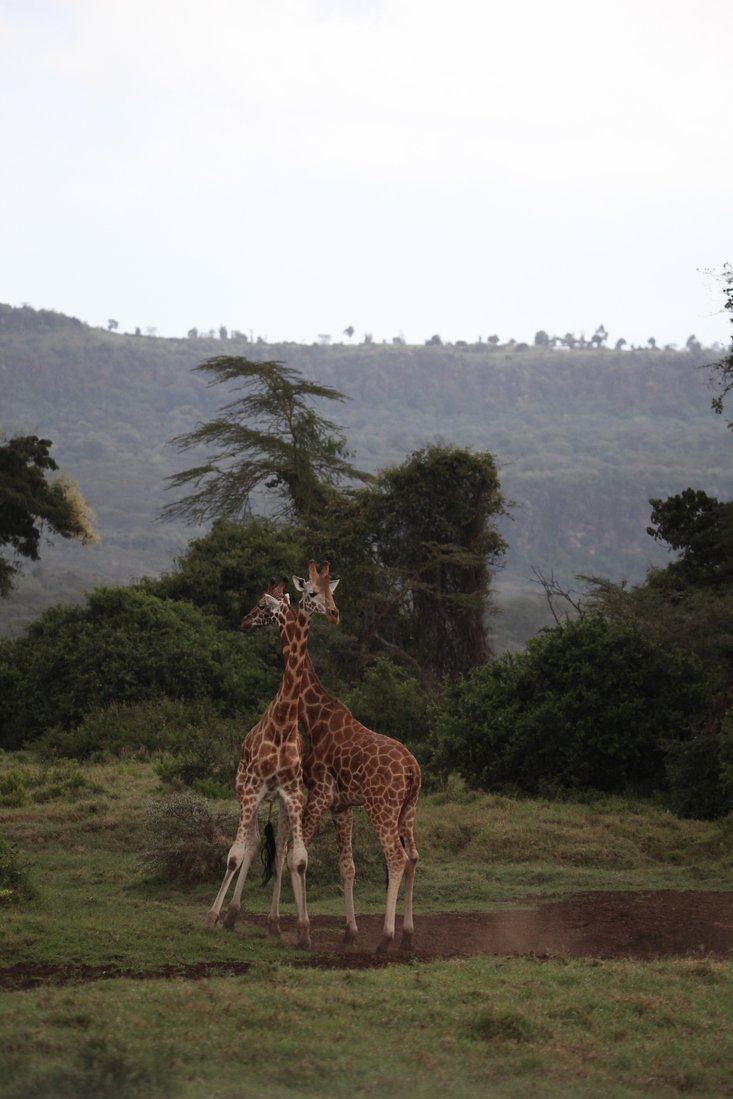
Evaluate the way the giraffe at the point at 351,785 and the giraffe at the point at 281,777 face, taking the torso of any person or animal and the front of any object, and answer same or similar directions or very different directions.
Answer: very different directions

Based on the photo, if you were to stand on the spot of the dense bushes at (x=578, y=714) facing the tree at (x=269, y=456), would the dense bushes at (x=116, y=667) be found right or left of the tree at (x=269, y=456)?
left

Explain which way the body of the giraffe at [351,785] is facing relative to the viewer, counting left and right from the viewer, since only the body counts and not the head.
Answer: facing away from the viewer and to the left of the viewer

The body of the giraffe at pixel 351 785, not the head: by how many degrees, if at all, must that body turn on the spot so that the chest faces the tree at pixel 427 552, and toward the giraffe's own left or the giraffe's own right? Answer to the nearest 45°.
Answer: approximately 45° to the giraffe's own right

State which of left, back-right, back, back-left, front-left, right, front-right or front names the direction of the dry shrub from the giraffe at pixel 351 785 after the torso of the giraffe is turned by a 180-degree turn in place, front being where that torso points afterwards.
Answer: back

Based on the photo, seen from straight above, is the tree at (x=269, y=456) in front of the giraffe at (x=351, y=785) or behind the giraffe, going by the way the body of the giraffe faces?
in front

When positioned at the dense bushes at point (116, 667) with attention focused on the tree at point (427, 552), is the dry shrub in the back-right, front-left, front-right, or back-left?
back-right
